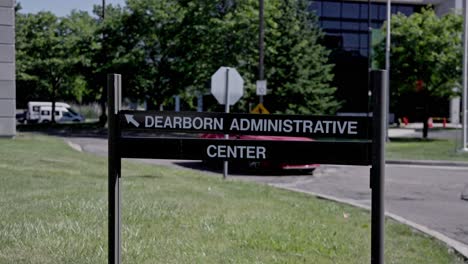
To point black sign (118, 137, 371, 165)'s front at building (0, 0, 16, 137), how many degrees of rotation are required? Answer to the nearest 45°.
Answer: approximately 135° to its right

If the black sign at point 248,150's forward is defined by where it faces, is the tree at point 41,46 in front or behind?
behind

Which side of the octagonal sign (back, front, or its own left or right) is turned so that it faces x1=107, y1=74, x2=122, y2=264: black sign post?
back

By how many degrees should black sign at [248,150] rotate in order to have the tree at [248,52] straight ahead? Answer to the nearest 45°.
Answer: approximately 180°

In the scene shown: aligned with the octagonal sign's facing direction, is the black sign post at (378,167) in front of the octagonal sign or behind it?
behind

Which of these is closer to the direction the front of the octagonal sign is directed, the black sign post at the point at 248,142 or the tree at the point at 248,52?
the tree

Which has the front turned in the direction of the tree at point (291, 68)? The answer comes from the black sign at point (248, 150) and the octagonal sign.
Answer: the octagonal sign

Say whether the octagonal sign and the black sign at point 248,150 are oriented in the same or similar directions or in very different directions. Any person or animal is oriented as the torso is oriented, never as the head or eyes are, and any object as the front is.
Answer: very different directions

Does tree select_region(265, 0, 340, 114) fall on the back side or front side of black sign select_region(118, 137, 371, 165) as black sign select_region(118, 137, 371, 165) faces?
on the back side

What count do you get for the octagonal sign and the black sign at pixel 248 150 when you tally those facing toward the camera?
1

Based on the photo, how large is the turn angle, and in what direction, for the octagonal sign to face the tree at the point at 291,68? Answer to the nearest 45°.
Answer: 0° — it already faces it

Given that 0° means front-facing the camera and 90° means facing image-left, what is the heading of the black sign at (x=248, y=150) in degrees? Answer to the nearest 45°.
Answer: approximately 0°

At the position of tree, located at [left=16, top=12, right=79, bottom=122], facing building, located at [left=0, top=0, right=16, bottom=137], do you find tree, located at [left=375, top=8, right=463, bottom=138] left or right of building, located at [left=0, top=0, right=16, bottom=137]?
left

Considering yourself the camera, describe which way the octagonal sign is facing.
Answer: facing away from the viewer

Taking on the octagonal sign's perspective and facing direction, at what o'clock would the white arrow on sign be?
The white arrow on sign is roughly at 6 o'clock from the octagonal sign.
